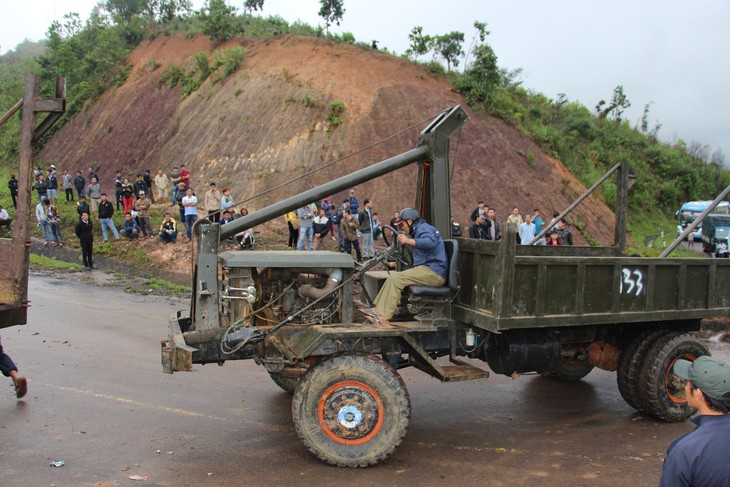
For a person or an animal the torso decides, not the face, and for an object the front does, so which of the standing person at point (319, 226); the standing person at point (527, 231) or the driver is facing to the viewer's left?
the driver

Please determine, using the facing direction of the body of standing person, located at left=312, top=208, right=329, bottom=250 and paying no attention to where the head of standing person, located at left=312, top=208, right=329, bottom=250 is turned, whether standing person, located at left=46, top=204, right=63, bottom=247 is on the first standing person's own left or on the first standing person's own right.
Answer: on the first standing person's own right

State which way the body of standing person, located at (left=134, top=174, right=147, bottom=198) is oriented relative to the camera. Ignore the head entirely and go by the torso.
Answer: toward the camera

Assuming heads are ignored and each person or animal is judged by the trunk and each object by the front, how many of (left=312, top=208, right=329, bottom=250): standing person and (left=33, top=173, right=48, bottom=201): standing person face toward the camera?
2

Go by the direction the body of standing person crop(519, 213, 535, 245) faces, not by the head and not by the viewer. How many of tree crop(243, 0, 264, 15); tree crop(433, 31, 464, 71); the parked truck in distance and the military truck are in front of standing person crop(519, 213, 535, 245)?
1

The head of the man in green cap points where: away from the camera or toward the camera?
away from the camera

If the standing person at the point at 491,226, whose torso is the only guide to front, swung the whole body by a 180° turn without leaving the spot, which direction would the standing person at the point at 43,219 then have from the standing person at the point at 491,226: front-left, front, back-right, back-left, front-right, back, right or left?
left

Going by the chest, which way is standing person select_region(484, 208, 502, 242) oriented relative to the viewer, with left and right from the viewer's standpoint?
facing the viewer

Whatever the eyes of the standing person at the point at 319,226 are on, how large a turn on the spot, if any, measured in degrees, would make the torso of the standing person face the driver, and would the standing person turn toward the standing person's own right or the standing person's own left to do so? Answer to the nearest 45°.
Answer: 0° — they already face them

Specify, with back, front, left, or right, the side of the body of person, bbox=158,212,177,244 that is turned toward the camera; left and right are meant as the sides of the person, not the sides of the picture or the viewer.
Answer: front

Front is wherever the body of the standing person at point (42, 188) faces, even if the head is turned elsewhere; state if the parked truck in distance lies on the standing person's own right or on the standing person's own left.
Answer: on the standing person's own left

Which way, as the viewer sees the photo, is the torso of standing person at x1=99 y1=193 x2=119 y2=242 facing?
toward the camera
